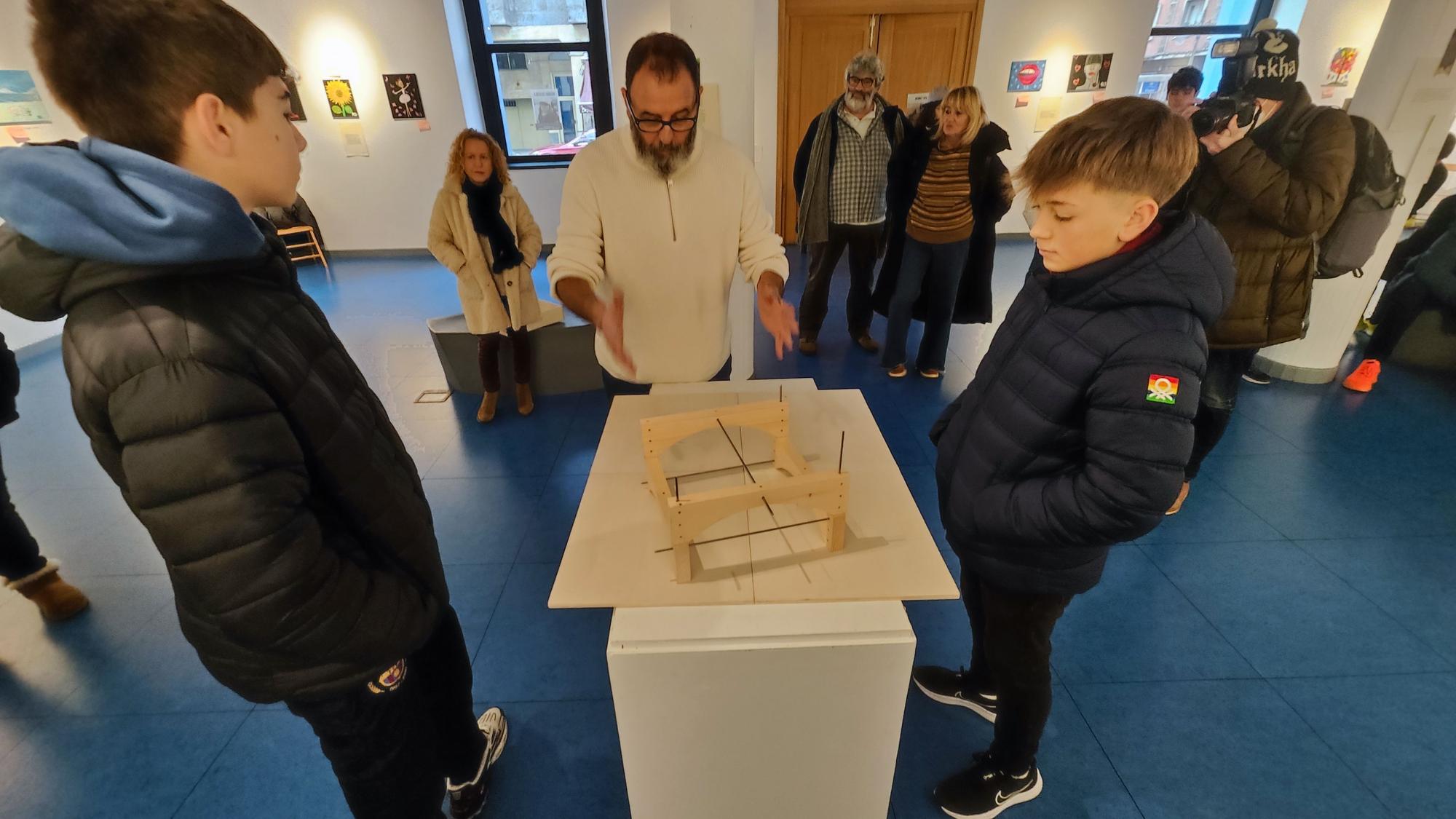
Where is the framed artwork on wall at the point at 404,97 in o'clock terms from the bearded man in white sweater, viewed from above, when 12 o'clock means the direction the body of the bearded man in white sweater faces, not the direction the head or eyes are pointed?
The framed artwork on wall is roughly at 5 o'clock from the bearded man in white sweater.

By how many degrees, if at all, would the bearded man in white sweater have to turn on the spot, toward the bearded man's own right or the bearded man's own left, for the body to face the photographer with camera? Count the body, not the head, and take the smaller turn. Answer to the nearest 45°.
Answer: approximately 90° to the bearded man's own left

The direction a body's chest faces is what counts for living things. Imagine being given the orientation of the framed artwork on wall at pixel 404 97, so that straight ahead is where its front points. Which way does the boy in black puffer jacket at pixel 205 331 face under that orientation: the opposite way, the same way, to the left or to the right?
to the left

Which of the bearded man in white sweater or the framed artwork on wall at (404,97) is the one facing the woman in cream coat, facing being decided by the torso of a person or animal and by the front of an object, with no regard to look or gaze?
the framed artwork on wall

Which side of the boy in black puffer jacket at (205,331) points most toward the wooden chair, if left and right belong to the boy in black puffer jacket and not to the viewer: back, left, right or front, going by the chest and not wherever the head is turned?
left

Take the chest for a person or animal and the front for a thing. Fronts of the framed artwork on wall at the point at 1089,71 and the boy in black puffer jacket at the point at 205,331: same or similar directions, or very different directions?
very different directions

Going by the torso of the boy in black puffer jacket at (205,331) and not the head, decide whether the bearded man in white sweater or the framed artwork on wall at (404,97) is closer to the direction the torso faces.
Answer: the bearded man in white sweater

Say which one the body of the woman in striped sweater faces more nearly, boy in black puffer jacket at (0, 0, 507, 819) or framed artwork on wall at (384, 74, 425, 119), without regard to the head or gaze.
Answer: the boy in black puffer jacket

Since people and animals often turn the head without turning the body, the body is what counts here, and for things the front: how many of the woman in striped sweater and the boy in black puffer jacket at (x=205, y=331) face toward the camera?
1

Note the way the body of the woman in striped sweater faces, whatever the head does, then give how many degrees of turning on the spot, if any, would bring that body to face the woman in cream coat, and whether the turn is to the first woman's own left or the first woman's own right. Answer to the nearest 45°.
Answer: approximately 45° to the first woman's own right
